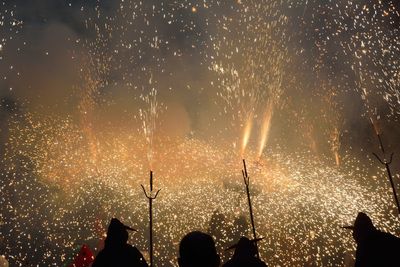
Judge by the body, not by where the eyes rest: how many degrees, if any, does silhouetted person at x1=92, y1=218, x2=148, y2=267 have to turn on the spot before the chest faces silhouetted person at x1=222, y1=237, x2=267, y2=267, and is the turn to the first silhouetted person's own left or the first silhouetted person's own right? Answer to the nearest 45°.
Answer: approximately 45° to the first silhouetted person's own right

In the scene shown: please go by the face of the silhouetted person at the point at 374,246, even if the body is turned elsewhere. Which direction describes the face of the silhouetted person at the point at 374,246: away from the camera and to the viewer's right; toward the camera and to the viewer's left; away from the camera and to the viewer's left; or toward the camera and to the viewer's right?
away from the camera and to the viewer's left

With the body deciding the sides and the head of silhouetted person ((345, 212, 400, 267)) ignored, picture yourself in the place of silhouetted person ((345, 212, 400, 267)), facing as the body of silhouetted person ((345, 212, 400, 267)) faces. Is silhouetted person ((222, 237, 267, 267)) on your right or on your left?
on your left
